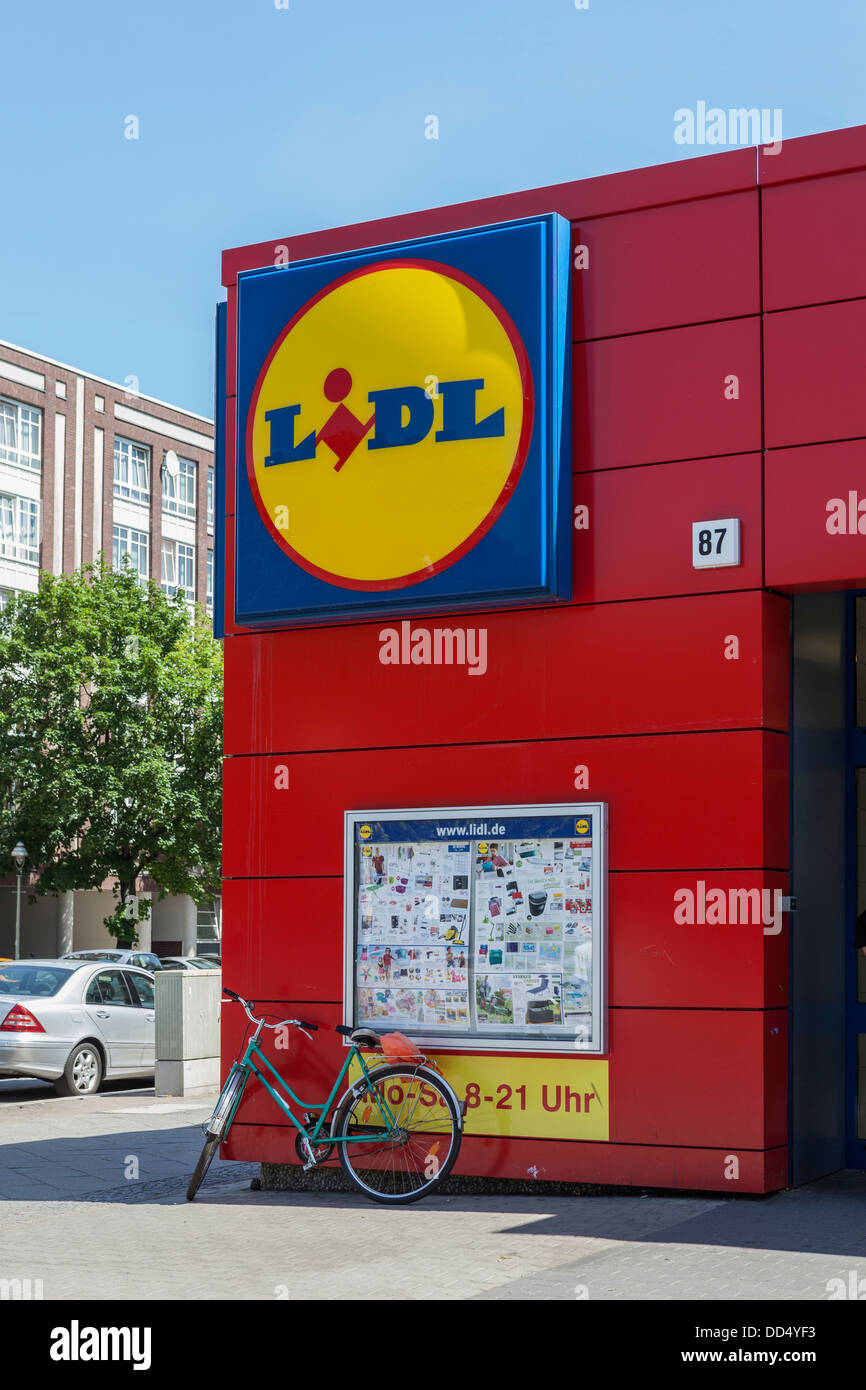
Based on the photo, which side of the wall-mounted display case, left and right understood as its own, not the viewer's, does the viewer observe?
front

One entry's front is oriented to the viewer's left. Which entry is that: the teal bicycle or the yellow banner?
the teal bicycle

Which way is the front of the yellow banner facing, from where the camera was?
facing the viewer

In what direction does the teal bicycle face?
to the viewer's left

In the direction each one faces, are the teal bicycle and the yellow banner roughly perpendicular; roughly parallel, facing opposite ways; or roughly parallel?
roughly perpendicular

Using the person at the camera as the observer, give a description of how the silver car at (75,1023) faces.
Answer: facing away from the viewer and to the right of the viewer

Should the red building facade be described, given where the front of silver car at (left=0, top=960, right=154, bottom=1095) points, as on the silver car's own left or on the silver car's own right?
on the silver car's own right

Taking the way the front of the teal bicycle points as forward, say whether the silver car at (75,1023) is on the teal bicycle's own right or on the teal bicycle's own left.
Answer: on the teal bicycle's own right

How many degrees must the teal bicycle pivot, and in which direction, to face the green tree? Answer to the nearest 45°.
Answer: approximately 90° to its right

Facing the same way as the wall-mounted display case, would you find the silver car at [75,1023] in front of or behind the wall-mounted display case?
behind

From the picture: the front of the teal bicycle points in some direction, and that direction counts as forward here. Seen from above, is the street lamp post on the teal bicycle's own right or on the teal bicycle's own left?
on the teal bicycle's own right

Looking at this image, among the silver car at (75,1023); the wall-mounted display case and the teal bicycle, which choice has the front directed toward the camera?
the wall-mounted display case
